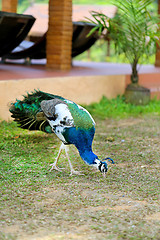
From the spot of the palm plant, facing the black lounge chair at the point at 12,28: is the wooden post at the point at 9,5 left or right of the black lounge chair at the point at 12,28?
right

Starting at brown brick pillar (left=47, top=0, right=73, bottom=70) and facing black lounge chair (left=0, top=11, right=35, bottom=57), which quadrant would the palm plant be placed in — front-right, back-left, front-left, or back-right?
back-left

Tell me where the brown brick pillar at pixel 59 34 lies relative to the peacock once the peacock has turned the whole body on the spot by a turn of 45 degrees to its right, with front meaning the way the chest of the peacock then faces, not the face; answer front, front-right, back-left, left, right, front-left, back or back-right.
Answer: back

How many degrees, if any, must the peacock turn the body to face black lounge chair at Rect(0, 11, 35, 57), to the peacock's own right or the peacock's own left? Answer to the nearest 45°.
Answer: approximately 135° to the peacock's own left

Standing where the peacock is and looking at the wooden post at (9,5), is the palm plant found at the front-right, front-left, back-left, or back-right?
front-right

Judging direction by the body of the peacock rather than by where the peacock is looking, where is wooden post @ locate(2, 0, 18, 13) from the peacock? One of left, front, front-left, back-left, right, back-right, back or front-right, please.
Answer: back-left

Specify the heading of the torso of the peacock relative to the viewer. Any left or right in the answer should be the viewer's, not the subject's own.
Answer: facing the viewer and to the right of the viewer

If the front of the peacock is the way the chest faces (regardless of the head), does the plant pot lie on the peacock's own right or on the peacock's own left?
on the peacock's own left
